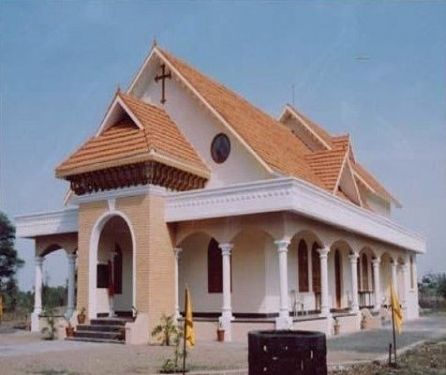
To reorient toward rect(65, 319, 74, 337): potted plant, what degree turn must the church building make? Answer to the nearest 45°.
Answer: approximately 45° to its right

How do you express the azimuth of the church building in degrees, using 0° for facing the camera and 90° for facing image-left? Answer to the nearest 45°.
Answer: approximately 45°

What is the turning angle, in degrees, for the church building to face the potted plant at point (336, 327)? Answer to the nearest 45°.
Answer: approximately 135° to its left

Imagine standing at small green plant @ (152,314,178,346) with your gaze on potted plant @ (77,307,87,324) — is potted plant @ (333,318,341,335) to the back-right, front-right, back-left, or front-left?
back-right

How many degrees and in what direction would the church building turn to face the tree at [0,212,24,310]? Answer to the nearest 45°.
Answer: approximately 90° to its right

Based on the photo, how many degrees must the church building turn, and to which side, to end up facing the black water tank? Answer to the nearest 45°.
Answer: approximately 45° to its left
